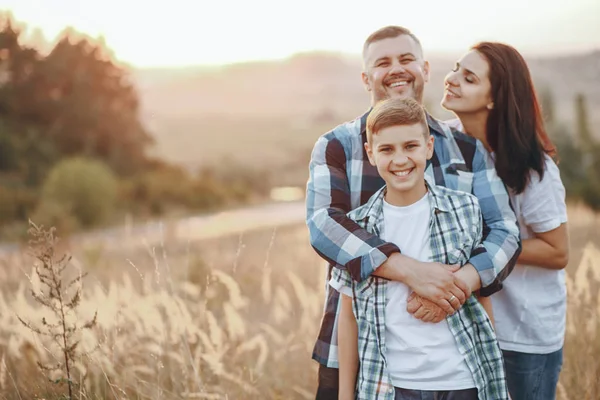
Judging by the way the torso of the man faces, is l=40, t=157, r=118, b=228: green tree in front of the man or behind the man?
behind

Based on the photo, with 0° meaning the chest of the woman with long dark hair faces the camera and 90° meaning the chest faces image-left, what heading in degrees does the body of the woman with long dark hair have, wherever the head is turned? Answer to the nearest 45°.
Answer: approximately 90°

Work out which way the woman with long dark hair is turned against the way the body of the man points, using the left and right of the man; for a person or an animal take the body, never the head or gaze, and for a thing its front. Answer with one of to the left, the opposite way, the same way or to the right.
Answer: to the right

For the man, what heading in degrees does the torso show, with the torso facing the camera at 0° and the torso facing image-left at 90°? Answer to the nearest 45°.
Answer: approximately 0°

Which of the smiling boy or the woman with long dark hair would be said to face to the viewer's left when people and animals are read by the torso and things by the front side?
the woman with long dark hair

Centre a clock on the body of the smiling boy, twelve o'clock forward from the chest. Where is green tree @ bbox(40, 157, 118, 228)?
The green tree is roughly at 5 o'clock from the smiling boy.

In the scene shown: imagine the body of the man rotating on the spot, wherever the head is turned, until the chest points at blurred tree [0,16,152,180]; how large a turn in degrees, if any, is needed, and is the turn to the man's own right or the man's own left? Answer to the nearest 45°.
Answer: approximately 135° to the man's own right

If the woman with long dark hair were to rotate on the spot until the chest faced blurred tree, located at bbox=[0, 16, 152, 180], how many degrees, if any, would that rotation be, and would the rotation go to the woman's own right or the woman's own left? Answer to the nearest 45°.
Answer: approximately 45° to the woman's own right

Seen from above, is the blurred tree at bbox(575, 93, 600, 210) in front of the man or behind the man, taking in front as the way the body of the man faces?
behind
